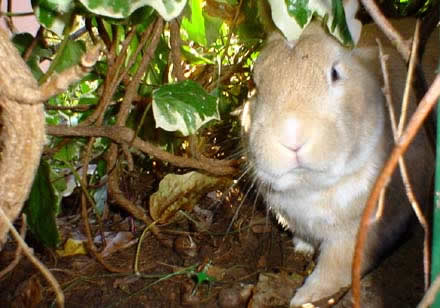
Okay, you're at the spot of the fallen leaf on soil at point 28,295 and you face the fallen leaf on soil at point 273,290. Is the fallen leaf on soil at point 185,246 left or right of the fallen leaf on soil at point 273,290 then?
left

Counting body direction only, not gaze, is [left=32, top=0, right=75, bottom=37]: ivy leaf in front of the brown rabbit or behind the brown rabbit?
in front

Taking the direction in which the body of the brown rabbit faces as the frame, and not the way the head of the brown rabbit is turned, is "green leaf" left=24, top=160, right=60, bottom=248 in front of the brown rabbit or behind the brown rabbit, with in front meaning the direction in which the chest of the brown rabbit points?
in front

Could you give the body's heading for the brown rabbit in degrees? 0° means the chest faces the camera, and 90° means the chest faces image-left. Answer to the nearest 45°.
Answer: approximately 45°

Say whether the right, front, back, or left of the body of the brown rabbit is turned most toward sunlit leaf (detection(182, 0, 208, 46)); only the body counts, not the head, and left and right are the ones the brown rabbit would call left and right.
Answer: right

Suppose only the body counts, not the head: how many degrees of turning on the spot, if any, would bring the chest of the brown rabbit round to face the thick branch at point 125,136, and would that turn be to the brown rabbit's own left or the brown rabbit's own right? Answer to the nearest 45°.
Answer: approximately 45° to the brown rabbit's own right

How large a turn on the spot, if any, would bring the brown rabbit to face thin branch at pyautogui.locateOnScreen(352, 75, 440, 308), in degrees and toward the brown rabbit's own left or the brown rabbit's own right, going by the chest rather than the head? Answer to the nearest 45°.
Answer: approximately 45° to the brown rabbit's own left
